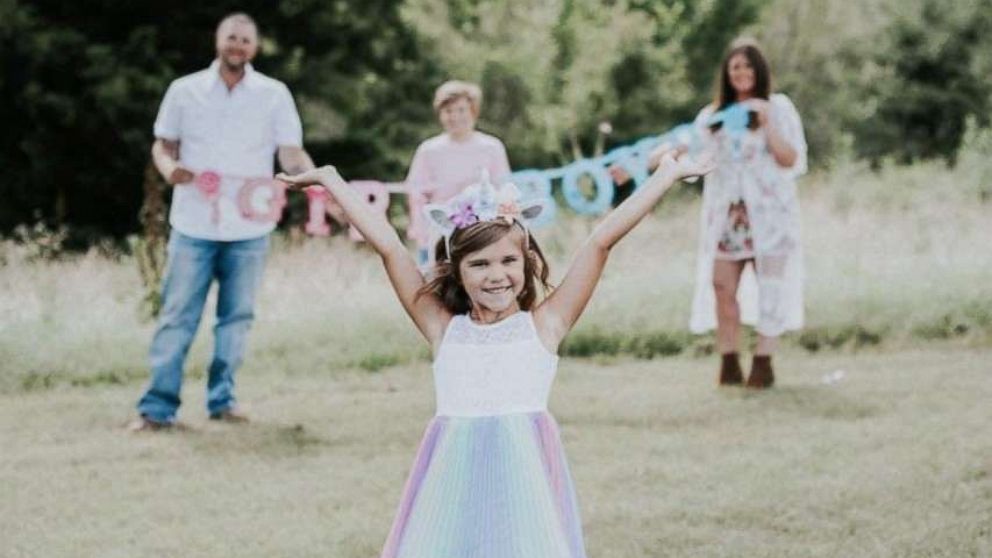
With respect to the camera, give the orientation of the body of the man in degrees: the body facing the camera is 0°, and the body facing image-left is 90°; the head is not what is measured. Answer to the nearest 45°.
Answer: approximately 0°

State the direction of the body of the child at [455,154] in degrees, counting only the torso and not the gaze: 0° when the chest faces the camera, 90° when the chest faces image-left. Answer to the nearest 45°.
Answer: approximately 0°

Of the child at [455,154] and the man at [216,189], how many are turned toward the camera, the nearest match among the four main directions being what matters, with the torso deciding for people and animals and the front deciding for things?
2

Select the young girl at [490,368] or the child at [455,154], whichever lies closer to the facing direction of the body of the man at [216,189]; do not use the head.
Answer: the young girl

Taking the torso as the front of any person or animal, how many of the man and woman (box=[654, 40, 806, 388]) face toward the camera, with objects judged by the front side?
2

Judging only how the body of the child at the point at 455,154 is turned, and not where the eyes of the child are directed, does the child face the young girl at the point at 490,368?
yes

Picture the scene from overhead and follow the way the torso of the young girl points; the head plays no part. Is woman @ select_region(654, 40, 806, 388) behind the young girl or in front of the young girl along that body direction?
behind
